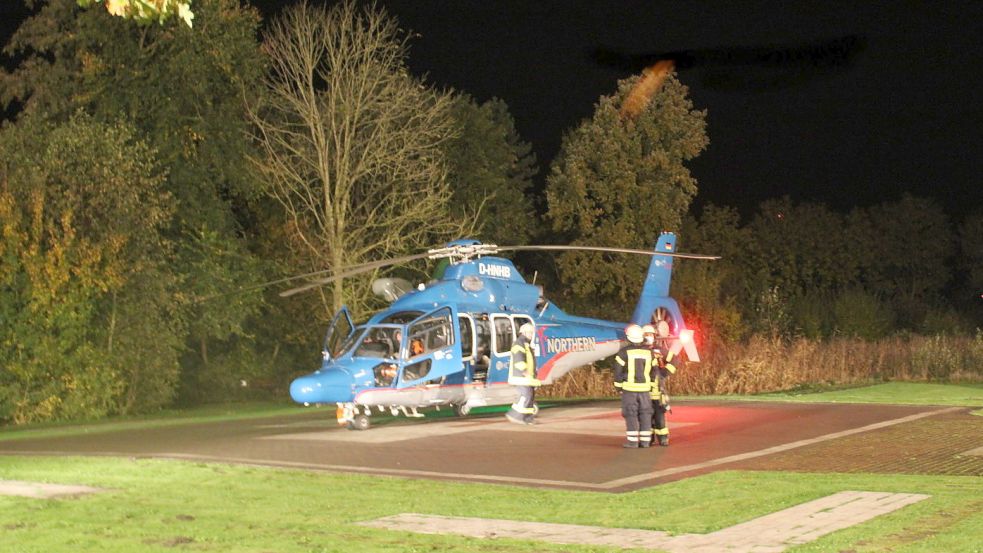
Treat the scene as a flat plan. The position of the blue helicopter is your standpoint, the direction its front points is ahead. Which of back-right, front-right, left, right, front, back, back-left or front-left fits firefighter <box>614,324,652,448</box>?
left

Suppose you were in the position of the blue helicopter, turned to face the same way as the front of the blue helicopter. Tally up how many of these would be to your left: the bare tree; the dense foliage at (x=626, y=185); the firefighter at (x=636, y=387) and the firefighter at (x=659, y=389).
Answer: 2

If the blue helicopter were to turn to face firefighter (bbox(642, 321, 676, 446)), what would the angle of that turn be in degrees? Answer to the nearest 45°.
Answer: approximately 90° to its left

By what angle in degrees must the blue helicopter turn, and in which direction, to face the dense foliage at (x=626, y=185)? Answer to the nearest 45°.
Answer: approximately 135° to its right

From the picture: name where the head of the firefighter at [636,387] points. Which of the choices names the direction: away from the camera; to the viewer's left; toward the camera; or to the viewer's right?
away from the camera

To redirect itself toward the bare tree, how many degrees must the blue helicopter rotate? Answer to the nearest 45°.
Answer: approximately 135° to its right

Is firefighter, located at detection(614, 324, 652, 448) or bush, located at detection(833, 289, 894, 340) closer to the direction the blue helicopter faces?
the firefighter

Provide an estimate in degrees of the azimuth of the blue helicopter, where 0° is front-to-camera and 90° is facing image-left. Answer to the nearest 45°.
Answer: approximately 45°

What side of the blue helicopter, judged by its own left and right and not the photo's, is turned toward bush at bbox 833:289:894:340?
back

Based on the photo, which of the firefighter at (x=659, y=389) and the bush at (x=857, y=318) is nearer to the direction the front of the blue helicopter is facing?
the firefighter
